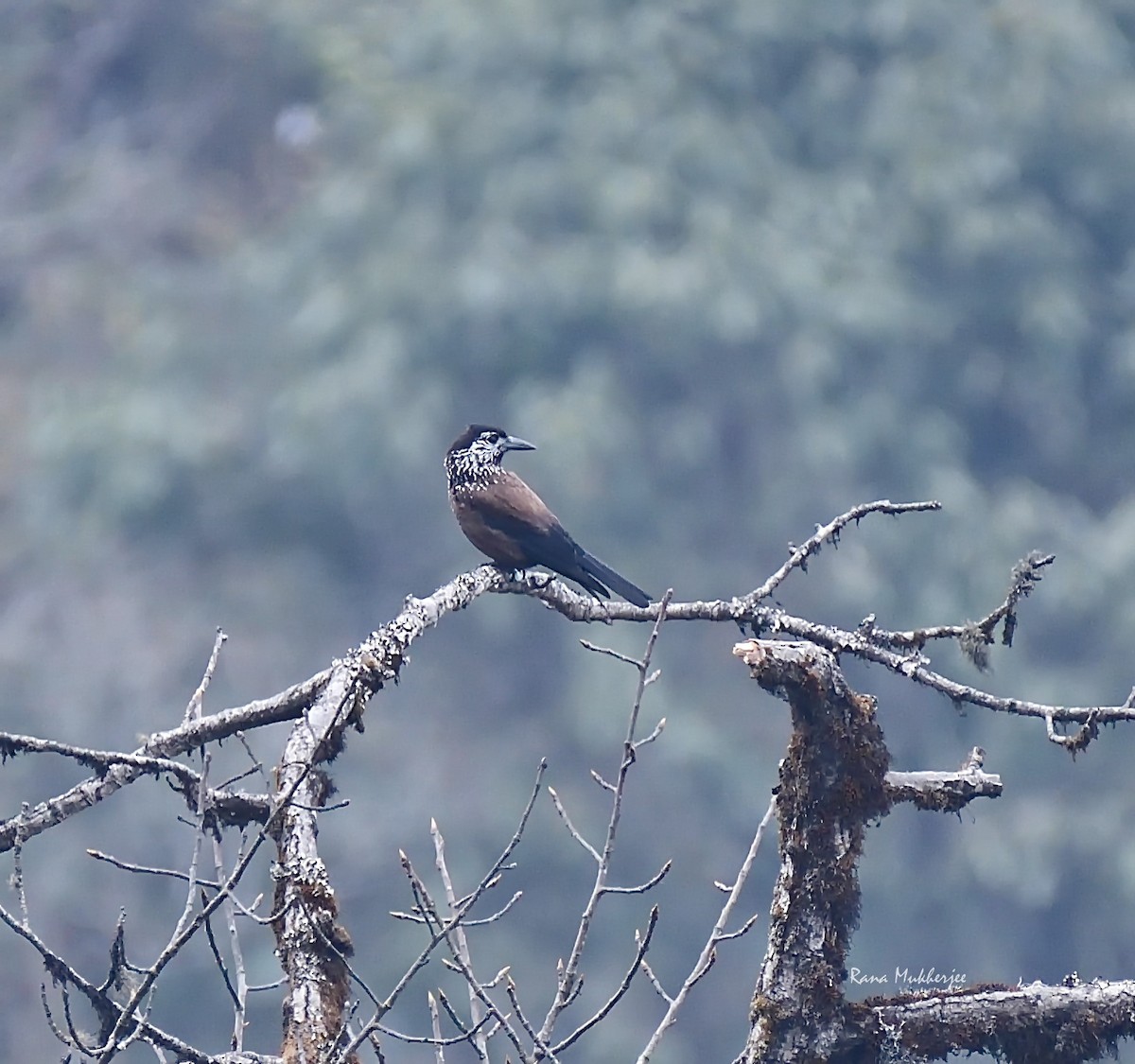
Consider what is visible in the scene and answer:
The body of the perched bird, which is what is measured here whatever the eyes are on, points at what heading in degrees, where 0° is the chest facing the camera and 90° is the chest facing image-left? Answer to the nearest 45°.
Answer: approximately 90°
